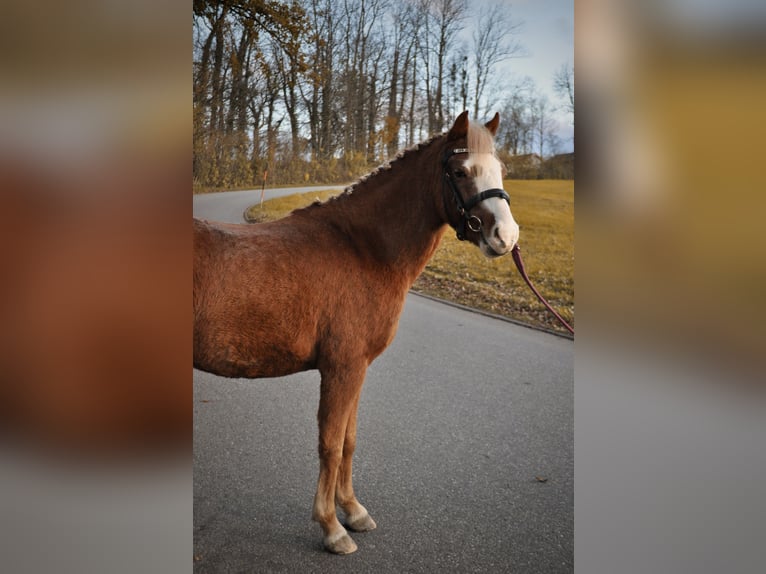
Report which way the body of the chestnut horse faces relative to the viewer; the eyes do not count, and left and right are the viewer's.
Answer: facing to the right of the viewer
